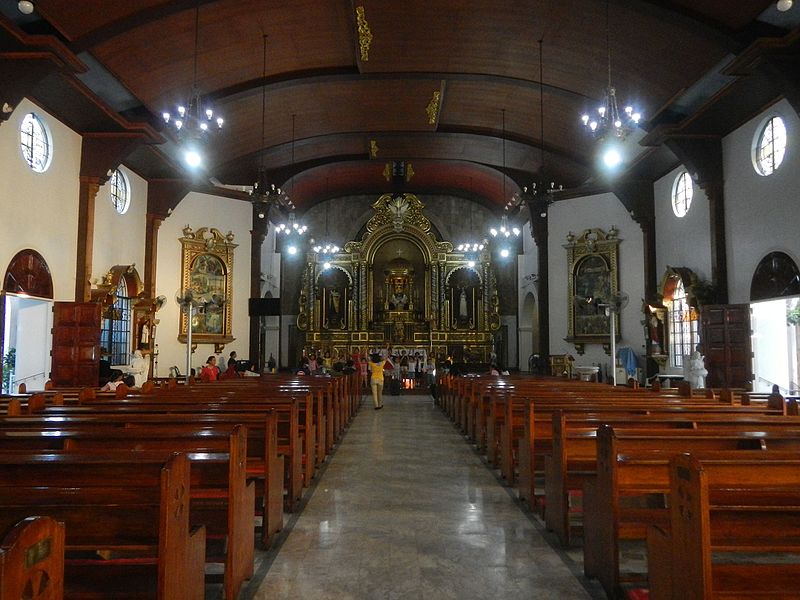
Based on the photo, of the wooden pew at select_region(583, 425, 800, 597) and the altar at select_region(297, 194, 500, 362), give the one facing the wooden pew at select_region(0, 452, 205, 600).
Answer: the altar

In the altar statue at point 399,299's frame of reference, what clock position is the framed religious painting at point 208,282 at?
The framed religious painting is roughly at 1 o'clock from the altar statue.

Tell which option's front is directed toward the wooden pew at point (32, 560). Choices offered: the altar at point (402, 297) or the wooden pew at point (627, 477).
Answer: the altar

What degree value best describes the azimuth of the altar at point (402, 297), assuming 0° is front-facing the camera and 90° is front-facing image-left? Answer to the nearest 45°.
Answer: approximately 0°

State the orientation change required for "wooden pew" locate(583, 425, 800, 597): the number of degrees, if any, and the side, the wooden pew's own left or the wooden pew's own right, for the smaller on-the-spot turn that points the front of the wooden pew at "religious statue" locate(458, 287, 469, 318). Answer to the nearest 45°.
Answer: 0° — it already faces it

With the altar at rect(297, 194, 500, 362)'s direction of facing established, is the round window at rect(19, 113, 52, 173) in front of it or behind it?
in front

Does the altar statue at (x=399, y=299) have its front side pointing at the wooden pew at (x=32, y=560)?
yes

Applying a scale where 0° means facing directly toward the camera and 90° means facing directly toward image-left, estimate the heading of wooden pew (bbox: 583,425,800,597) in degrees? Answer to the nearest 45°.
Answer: approximately 180°

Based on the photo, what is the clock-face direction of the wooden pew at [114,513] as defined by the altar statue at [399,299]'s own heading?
The wooden pew is roughly at 12 o'clock from the altar statue.

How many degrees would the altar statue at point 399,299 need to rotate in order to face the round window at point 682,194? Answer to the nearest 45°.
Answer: approximately 45° to its left
